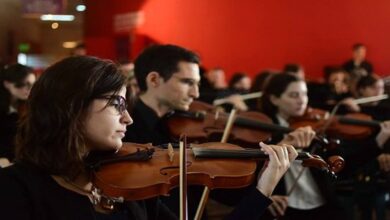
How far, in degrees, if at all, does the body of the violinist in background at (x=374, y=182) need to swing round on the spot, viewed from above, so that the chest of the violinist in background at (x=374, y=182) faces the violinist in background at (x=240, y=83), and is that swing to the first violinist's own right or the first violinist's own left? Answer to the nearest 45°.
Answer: approximately 180°

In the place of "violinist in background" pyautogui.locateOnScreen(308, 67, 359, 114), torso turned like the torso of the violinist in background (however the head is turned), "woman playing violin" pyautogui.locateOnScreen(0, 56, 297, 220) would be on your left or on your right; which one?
on your right

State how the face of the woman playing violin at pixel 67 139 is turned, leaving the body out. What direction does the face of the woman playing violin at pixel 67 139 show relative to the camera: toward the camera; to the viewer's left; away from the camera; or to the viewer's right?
to the viewer's right

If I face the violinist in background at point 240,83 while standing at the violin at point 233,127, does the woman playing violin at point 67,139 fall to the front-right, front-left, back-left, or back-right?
back-left

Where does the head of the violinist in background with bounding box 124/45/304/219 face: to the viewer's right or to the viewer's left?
to the viewer's right

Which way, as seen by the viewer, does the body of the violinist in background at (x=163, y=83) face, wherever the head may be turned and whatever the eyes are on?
to the viewer's right

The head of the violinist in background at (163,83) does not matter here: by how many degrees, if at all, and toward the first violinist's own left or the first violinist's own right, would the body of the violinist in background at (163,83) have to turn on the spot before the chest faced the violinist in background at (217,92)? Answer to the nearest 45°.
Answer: approximately 90° to the first violinist's own left
